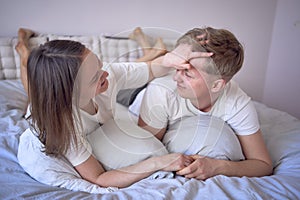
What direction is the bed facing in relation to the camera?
toward the camera
